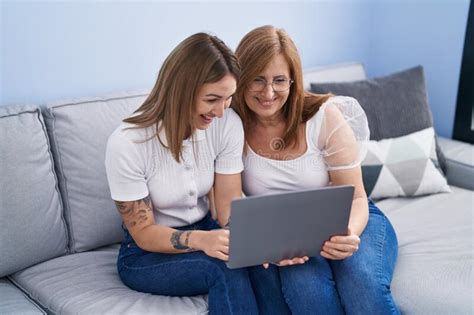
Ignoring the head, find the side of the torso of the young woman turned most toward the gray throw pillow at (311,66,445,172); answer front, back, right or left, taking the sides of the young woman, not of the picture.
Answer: left

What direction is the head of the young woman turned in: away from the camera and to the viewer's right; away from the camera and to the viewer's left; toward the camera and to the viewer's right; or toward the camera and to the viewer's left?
toward the camera and to the viewer's right

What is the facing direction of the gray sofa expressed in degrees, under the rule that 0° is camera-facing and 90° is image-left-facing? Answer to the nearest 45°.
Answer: approximately 315°

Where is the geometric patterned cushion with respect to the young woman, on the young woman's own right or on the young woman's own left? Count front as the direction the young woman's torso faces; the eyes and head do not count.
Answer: on the young woman's own left

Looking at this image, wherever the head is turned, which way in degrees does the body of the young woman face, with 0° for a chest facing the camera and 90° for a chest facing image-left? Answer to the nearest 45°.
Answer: approximately 315°
